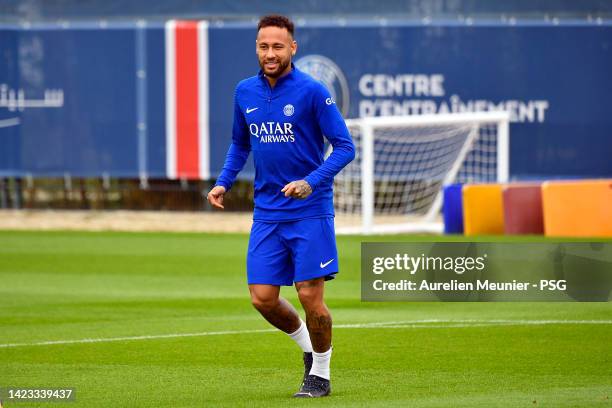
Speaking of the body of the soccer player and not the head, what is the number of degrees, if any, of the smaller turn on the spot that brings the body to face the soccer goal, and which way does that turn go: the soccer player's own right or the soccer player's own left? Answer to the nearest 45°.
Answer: approximately 135° to the soccer player's own right

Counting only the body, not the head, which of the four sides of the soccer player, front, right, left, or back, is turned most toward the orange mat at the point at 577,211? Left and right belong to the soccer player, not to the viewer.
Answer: back

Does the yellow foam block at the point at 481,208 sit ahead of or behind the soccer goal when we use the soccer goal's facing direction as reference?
ahead

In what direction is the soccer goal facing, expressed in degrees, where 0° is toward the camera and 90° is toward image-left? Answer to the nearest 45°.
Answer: approximately 315°

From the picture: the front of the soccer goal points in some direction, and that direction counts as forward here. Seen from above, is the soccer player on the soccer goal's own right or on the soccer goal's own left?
on the soccer goal's own right

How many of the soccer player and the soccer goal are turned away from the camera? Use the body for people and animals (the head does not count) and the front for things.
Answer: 0

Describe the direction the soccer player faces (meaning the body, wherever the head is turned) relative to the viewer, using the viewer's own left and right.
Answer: facing the viewer and to the left of the viewer
